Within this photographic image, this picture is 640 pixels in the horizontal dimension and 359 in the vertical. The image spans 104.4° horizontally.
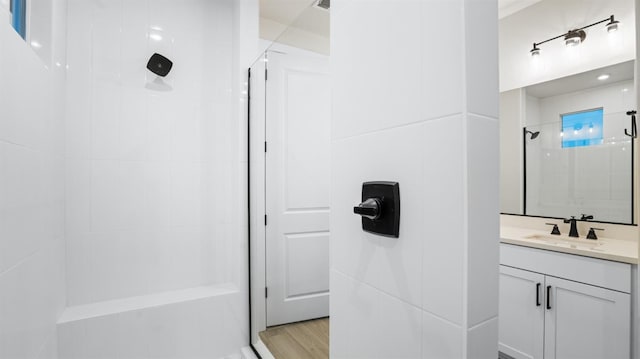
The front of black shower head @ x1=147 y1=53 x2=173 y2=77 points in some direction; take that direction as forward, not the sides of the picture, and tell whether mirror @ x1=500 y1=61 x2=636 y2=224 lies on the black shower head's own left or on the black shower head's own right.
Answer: on the black shower head's own left

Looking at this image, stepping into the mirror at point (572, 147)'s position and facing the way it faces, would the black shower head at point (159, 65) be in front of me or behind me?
in front

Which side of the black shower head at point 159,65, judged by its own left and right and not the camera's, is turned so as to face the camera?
front

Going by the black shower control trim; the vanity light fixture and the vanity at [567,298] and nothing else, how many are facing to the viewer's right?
0

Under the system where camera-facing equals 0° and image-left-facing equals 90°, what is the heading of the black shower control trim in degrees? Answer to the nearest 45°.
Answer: approximately 45°

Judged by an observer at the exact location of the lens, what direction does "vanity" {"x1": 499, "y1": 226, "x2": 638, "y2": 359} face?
facing the viewer and to the left of the viewer
